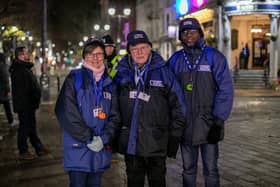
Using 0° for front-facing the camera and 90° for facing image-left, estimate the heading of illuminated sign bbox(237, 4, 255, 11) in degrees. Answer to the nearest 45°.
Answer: approximately 0°

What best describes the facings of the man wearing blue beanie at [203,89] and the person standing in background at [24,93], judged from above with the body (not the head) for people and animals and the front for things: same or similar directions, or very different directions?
very different directions

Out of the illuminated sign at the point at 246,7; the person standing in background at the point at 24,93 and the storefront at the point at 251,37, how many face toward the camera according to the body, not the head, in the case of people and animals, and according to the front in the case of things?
2

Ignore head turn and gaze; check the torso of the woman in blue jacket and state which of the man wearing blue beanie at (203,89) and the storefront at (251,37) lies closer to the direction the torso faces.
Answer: the man wearing blue beanie

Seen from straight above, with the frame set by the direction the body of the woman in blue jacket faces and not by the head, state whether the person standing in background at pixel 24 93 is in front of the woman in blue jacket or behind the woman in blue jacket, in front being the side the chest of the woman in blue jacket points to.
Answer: behind

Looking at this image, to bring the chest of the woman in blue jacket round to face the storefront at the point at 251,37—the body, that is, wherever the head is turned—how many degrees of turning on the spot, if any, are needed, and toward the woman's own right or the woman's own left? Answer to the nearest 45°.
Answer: approximately 90° to the woman's own left

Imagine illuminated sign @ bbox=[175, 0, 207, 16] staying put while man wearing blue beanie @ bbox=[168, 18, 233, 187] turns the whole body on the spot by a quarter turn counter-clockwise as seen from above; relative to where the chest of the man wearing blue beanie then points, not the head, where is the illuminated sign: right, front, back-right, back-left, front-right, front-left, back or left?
back-left
